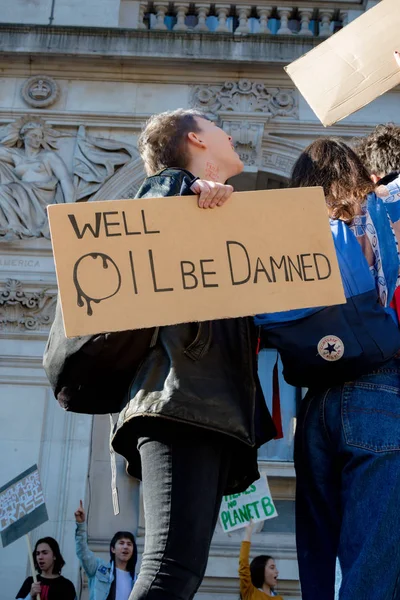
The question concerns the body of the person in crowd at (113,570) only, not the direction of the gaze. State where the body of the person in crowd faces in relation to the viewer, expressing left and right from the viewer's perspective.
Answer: facing the viewer and to the right of the viewer

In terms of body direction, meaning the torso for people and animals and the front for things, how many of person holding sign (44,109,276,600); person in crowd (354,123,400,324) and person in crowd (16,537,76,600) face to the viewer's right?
1

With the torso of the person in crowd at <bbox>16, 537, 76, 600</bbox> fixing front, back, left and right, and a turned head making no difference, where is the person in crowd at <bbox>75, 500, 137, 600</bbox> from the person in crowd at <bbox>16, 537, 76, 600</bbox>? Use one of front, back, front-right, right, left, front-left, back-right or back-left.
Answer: left

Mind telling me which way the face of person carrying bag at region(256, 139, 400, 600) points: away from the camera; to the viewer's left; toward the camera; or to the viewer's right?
away from the camera

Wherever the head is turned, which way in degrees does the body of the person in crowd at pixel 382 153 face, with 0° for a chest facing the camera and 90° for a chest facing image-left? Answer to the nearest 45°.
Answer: approximately 180°

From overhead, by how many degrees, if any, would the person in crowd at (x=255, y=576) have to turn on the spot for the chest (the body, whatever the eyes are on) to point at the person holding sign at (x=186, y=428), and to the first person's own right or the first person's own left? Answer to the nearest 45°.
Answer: approximately 45° to the first person's own right

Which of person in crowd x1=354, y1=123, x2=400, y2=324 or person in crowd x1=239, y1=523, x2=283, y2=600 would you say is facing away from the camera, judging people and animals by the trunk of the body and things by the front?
person in crowd x1=354, y1=123, x2=400, y2=324

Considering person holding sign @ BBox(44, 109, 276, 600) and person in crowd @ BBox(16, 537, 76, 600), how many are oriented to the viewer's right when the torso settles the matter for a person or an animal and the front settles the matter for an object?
1

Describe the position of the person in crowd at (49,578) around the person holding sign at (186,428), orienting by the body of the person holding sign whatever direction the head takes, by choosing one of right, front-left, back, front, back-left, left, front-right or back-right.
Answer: left

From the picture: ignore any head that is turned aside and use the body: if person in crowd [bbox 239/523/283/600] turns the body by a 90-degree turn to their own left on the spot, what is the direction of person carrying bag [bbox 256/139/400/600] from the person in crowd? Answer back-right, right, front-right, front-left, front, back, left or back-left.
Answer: back-right
